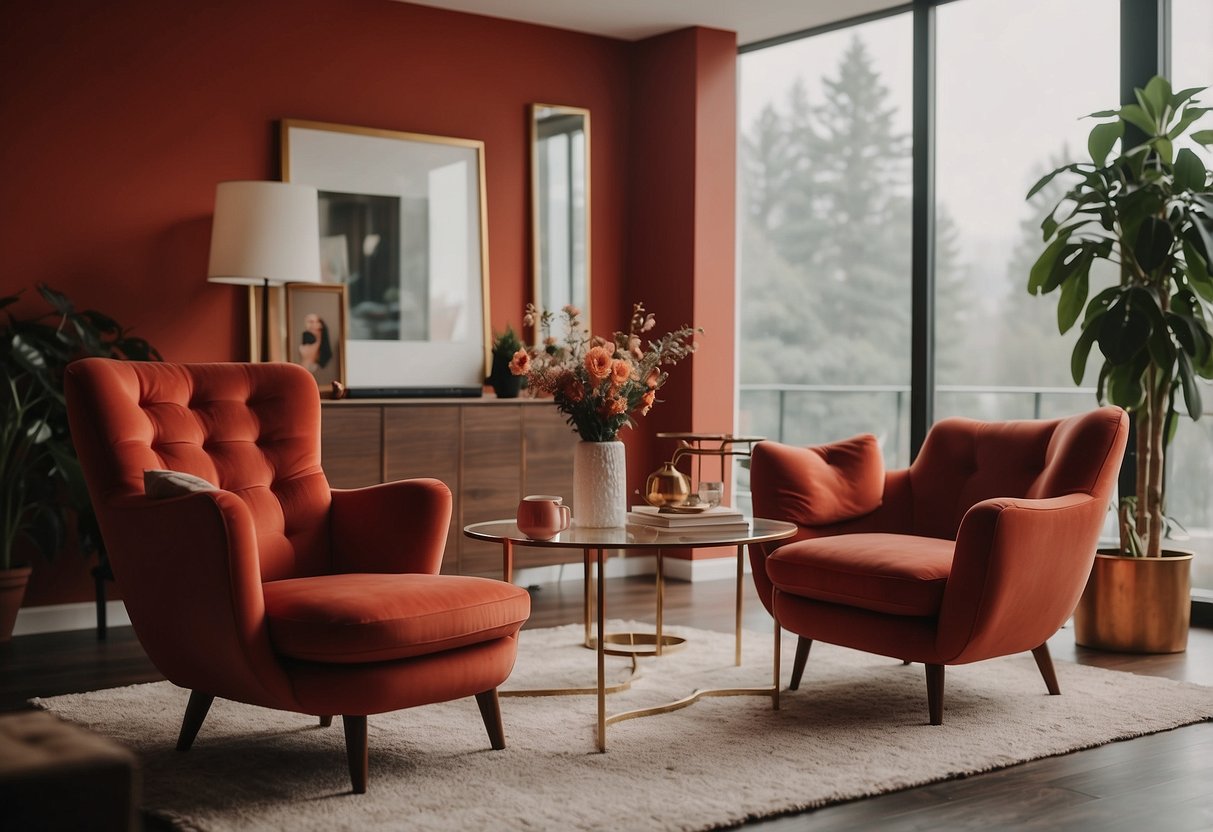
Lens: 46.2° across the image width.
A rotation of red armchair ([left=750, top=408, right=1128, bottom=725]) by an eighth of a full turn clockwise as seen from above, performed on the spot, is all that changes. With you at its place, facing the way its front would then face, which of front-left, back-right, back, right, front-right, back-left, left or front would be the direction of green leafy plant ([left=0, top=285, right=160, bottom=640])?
front

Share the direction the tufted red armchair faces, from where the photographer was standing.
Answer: facing the viewer and to the right of the viewer

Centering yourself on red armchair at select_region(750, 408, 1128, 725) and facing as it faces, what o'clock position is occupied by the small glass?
The small glass is roughly at 1 o'clock from the red armchair.

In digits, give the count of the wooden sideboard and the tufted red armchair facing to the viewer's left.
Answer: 0

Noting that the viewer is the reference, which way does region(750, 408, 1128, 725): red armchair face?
facing the viewer and to the left of the viewer

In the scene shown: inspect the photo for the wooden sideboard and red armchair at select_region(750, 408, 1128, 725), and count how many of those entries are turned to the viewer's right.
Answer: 0

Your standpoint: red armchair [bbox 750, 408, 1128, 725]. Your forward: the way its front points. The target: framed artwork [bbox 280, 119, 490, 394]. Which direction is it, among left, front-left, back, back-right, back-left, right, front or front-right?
right

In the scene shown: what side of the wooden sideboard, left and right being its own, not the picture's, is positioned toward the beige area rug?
front

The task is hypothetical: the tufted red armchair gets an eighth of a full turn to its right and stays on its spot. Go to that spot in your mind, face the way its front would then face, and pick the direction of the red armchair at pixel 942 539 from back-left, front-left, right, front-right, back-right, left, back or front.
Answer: left

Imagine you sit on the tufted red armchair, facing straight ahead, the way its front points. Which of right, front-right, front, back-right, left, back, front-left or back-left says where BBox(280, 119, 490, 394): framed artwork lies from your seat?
back-left

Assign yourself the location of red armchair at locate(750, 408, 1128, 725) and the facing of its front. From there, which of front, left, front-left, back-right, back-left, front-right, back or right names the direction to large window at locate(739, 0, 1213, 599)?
back-right

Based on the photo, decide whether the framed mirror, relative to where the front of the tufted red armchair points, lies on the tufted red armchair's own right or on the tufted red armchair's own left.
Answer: on the tufted red armchair's own left

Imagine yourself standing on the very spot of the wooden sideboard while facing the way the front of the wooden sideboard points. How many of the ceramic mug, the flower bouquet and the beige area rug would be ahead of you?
3

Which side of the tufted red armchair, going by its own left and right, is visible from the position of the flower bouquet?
left

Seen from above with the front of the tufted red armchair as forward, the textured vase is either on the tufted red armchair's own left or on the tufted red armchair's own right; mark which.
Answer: on the tufted red armchair's own left
